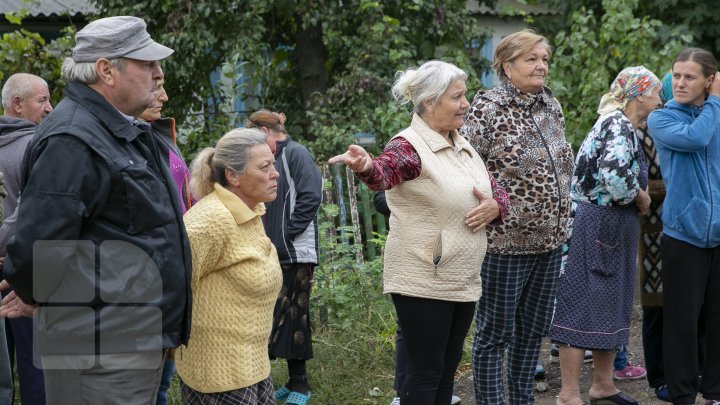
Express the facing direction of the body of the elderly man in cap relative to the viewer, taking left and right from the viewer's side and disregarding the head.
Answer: facing to the right of the viewer

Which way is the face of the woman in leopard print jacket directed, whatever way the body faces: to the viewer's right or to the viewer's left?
to the viewer's right

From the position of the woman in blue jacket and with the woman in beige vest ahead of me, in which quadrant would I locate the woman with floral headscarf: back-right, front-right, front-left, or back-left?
front-right

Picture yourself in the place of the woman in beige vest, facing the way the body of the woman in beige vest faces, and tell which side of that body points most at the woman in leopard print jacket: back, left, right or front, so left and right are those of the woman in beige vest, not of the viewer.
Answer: left

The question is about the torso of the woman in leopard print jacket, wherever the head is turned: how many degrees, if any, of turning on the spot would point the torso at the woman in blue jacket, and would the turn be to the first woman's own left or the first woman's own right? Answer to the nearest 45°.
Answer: approximately 90° to the first woman's own left

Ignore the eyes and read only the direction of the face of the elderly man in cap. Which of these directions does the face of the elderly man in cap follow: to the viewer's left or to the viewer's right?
to the viewer's right

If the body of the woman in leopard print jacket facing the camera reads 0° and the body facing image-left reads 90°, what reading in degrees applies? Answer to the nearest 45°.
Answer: approximately 315°

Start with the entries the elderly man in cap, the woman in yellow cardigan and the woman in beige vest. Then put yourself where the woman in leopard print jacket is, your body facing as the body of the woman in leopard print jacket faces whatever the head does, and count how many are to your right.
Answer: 3

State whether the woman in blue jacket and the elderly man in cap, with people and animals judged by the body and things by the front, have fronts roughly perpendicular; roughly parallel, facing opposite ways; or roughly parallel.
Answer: roughly perpendicular

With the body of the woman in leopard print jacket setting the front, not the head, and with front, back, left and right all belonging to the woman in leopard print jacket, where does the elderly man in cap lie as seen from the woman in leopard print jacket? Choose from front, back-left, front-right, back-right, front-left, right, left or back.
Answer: right

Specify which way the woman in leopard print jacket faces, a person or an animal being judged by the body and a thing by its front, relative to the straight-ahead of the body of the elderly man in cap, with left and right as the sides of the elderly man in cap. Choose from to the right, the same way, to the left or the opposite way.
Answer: to the right

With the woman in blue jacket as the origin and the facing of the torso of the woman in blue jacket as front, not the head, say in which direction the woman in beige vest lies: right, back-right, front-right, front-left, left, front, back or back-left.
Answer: right

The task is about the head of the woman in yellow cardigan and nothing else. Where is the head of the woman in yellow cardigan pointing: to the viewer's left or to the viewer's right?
to the viewer's right

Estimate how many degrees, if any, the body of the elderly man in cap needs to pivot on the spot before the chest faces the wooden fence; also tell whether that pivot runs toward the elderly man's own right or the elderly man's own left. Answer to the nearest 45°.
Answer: approximately 45° to the elderly man's own left

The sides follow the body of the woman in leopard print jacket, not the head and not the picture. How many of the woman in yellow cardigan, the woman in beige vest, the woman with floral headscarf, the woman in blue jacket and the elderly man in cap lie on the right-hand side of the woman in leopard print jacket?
3
